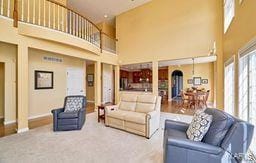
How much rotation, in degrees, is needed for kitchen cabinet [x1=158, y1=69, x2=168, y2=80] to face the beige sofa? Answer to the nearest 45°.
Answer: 0° — it already faces it

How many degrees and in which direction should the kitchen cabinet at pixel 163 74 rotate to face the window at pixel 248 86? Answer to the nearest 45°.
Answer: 0° — it already faces it

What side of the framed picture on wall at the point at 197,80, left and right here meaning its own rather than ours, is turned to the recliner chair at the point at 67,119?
front

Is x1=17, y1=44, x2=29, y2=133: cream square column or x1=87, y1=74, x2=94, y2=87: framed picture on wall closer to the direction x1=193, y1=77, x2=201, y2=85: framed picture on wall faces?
the cream square column

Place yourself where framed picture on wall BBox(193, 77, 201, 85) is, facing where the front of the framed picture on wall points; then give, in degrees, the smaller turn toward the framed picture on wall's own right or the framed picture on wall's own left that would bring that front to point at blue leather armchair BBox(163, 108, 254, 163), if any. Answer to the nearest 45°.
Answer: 0° — it already faces it

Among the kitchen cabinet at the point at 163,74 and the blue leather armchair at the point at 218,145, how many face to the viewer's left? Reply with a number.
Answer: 1

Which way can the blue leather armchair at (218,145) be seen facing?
to the viewer's left

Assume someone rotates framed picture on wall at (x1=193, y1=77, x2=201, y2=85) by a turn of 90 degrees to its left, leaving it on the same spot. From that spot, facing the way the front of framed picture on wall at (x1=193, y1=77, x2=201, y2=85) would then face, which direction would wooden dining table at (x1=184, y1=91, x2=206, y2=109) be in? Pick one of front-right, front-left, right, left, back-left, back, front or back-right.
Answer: right

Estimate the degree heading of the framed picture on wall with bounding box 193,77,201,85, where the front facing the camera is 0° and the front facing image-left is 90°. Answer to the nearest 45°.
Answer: approximately 0°
